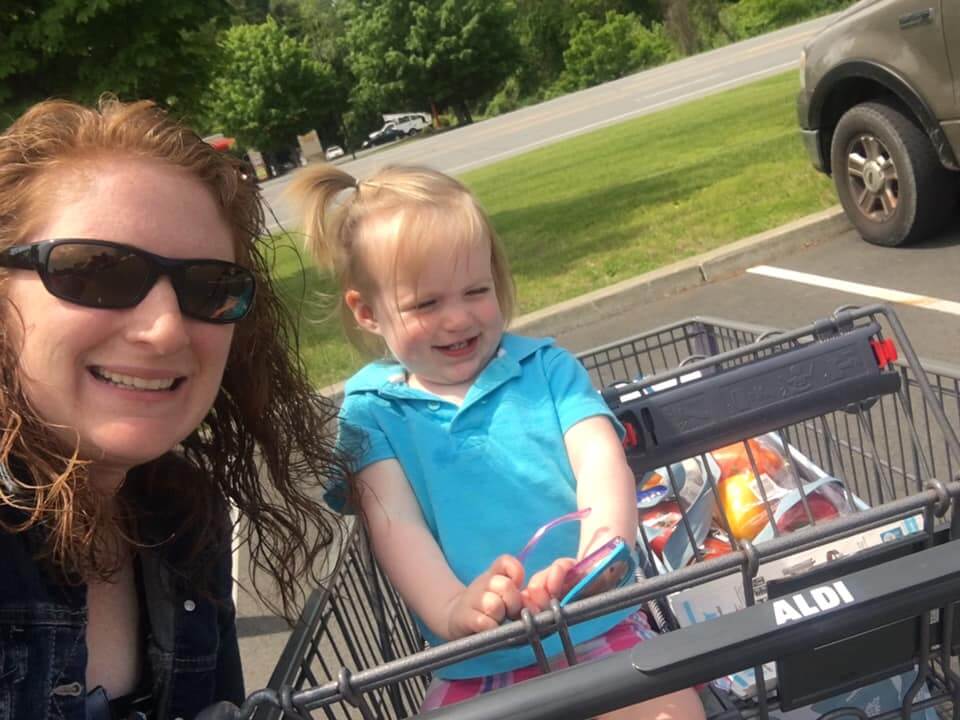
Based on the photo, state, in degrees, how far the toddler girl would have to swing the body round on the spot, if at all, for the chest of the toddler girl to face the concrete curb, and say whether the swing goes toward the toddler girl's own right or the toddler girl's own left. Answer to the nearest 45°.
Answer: approximately 180°

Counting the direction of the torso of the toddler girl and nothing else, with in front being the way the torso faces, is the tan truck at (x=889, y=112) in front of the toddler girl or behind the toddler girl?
behind

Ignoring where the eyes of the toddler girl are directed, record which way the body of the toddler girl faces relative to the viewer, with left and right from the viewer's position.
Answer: facing the viewer

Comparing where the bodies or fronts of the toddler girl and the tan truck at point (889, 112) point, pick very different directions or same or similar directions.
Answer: very different directions

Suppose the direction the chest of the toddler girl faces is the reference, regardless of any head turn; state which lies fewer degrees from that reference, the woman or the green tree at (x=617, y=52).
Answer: the woman

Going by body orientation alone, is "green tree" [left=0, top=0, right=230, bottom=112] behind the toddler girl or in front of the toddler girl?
behind

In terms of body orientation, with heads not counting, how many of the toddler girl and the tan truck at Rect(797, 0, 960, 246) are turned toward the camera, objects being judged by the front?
1

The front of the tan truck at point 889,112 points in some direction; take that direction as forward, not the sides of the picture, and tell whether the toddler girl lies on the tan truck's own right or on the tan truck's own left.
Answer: on the tan truck's own left

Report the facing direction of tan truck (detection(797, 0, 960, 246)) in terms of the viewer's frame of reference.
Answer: facing away from the viewer and to the left of the viewer

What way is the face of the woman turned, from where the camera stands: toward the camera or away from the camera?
toward the camera

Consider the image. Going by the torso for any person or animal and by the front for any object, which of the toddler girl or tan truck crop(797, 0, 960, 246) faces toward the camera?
the toddler girl

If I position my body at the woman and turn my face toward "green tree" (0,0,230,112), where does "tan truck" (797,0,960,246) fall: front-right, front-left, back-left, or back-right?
front-right
